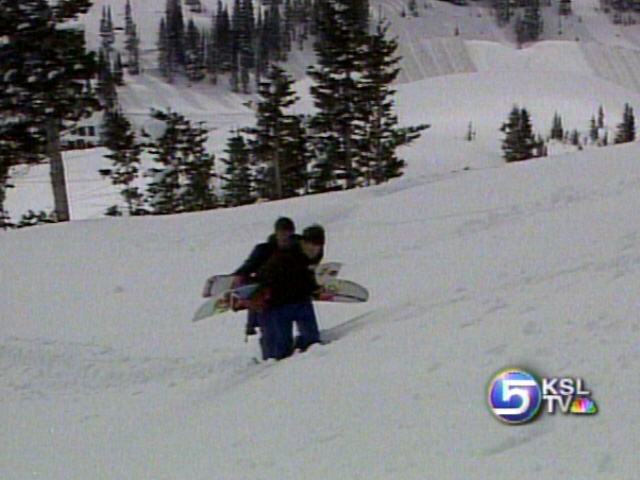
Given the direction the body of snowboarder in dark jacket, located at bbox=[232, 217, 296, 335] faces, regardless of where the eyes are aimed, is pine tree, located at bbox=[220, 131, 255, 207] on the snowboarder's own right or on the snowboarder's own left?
on the snowboarder's own left
